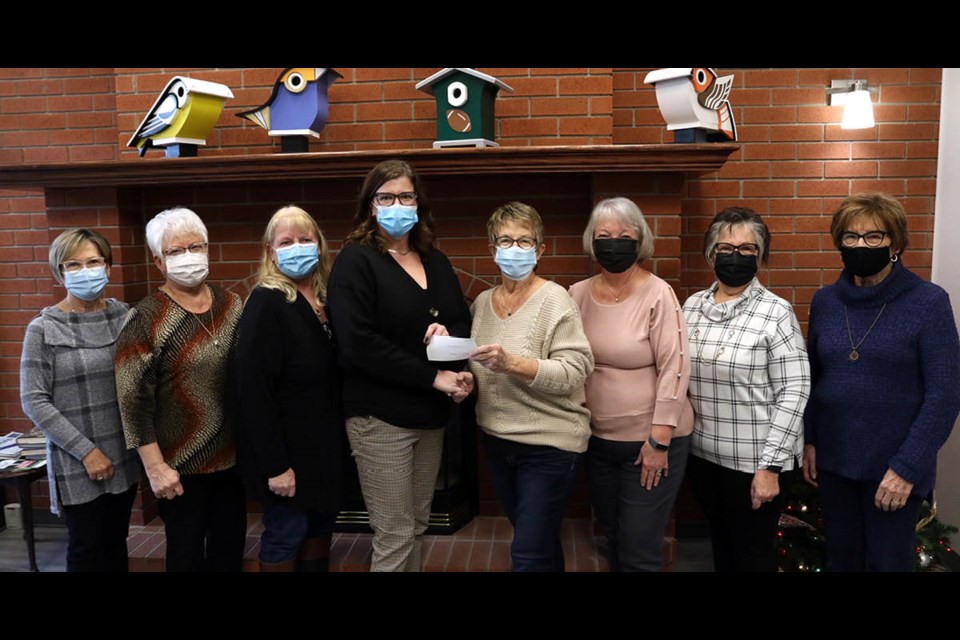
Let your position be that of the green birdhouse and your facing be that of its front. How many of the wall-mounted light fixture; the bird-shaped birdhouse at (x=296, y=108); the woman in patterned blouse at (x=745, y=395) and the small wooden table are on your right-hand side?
2

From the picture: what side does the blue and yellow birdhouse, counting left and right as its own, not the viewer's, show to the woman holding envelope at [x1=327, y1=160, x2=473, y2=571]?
front

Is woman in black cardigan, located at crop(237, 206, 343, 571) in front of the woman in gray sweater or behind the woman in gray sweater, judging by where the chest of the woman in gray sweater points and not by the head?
in front

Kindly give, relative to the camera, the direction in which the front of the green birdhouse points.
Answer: facing the viewer

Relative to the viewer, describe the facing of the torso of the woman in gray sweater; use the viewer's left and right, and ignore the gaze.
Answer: facing the viewer and to the right of the viewer

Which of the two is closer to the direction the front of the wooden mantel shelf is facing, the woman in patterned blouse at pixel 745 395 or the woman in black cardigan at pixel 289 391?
the woman in black cardigan

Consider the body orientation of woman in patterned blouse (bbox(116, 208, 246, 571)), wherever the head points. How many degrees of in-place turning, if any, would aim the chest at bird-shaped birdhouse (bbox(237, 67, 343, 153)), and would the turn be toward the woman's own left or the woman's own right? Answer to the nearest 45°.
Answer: approximately 90° to the woman's own left

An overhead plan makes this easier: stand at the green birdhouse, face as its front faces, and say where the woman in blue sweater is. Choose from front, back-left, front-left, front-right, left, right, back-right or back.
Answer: front-left

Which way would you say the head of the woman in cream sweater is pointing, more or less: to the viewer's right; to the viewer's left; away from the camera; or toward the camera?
toward the camera

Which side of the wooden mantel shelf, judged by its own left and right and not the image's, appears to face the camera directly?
front

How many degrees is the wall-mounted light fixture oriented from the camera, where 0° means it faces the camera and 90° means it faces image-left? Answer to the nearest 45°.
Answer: approximately 0°

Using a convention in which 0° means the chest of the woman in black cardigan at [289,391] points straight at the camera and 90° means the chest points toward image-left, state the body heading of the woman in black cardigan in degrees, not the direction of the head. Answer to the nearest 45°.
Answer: approximately 315°

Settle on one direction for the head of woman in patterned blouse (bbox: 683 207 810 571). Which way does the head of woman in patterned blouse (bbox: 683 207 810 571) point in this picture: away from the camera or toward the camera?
toward the camera
